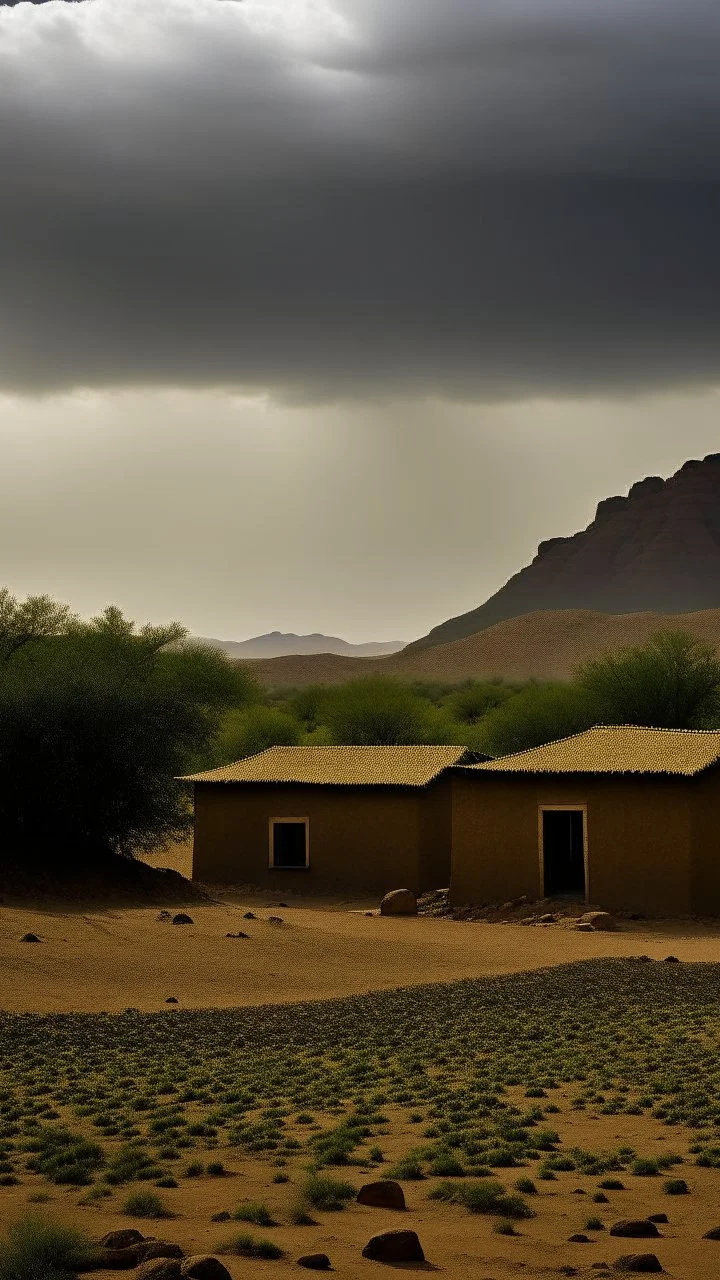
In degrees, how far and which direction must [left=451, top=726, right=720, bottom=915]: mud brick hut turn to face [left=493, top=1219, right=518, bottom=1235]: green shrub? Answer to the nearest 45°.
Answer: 0° — it already faces it

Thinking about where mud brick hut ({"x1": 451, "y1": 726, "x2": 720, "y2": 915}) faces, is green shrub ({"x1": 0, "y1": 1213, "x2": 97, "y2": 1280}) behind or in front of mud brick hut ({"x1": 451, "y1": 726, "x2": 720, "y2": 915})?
in front

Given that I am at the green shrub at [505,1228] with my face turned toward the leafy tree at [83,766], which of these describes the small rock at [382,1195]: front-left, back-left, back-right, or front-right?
front-left

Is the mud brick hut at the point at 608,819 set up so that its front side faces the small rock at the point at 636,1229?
yes

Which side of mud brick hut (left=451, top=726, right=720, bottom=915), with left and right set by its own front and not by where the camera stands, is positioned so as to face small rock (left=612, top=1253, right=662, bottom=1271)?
front

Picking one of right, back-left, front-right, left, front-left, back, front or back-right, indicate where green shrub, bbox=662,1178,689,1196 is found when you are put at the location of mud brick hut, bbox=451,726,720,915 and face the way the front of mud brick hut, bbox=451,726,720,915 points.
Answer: front

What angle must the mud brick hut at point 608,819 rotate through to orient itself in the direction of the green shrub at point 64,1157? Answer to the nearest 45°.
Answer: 0° — it already faces it

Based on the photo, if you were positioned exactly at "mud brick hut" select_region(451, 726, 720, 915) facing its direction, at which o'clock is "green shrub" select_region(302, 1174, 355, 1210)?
The green shrub is roughly at 12 o'clock from the mud brick hut.

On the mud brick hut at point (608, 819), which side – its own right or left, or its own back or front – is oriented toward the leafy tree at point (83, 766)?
right

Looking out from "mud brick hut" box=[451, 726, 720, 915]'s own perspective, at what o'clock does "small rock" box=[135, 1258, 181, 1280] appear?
The small rock is roughly at 12 o'clock from the mud brick hut.

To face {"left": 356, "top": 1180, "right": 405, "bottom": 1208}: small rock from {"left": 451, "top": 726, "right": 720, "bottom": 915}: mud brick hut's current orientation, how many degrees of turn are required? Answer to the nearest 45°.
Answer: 0° — it already faces it

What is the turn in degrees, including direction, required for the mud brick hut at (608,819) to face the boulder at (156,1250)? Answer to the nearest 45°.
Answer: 0° — it already faces it

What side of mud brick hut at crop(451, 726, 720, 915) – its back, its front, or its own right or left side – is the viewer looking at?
front

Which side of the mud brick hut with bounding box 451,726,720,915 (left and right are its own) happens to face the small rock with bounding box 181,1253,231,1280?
front

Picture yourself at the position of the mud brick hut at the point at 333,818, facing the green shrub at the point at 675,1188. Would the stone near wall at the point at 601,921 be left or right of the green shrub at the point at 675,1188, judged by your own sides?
left

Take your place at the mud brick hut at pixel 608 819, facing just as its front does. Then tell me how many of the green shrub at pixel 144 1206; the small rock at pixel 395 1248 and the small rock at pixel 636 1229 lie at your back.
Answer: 0

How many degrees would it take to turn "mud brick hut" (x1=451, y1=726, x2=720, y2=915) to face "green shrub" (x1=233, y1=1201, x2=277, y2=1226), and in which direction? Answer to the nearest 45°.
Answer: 0° — it already faces it

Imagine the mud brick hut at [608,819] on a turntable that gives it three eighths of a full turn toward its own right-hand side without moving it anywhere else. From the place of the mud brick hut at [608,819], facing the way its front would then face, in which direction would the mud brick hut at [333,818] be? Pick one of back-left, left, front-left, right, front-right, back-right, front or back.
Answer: front

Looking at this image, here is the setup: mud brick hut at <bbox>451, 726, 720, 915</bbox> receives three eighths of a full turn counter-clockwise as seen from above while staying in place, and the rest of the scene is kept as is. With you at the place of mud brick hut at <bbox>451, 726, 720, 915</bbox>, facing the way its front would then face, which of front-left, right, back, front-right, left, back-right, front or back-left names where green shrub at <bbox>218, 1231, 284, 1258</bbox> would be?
back-right
